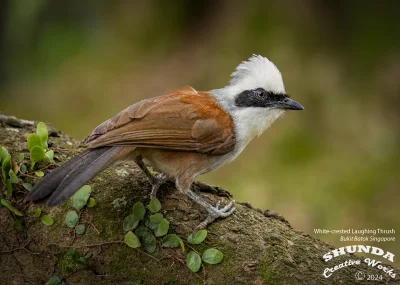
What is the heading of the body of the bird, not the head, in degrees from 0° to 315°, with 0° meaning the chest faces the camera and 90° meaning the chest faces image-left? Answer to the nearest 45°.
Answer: approximately 270°

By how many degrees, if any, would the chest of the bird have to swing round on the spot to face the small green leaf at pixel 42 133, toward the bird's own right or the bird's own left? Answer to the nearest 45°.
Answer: approximately 180°
